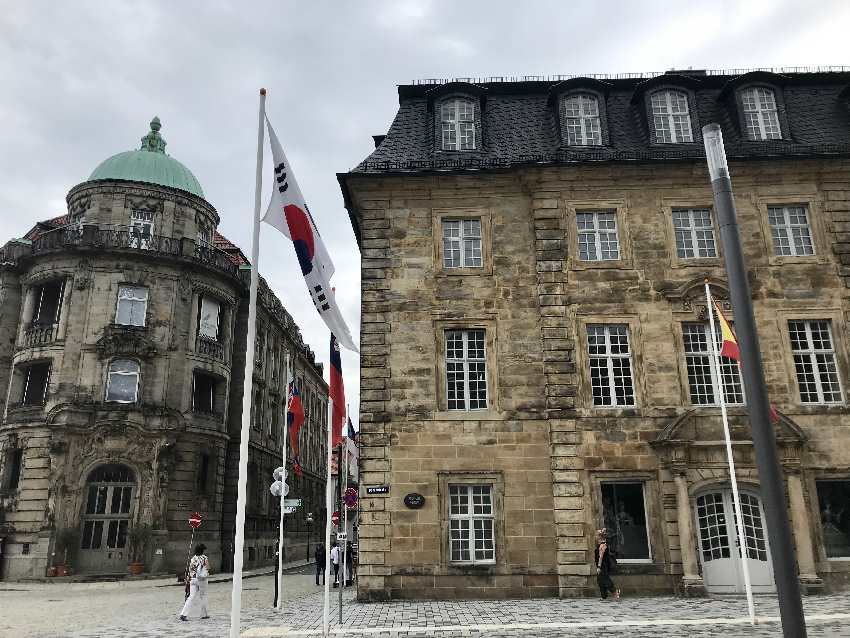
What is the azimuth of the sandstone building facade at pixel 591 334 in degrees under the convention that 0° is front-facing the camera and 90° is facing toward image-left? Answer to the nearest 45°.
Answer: approximately 0°

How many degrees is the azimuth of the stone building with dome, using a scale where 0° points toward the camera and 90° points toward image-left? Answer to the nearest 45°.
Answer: approximately 0°

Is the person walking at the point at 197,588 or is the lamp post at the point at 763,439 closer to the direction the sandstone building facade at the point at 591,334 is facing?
the lamp post

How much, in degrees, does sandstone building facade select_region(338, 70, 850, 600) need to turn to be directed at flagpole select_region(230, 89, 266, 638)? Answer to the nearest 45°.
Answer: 0° — it already faces it

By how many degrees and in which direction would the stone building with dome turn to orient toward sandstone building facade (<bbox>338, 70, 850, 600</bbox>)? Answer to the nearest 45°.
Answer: approximately 45° to its left

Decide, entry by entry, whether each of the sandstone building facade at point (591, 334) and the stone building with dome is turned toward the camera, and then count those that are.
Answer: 2

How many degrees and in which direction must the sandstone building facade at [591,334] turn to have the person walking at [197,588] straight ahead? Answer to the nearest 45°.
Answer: approximately 45° to its right

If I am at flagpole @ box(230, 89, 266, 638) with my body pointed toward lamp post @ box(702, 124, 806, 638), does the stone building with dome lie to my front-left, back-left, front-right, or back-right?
back-left

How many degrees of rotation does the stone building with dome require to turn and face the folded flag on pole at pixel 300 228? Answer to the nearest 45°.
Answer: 0° — it already faces it

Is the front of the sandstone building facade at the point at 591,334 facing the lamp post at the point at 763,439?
yes
